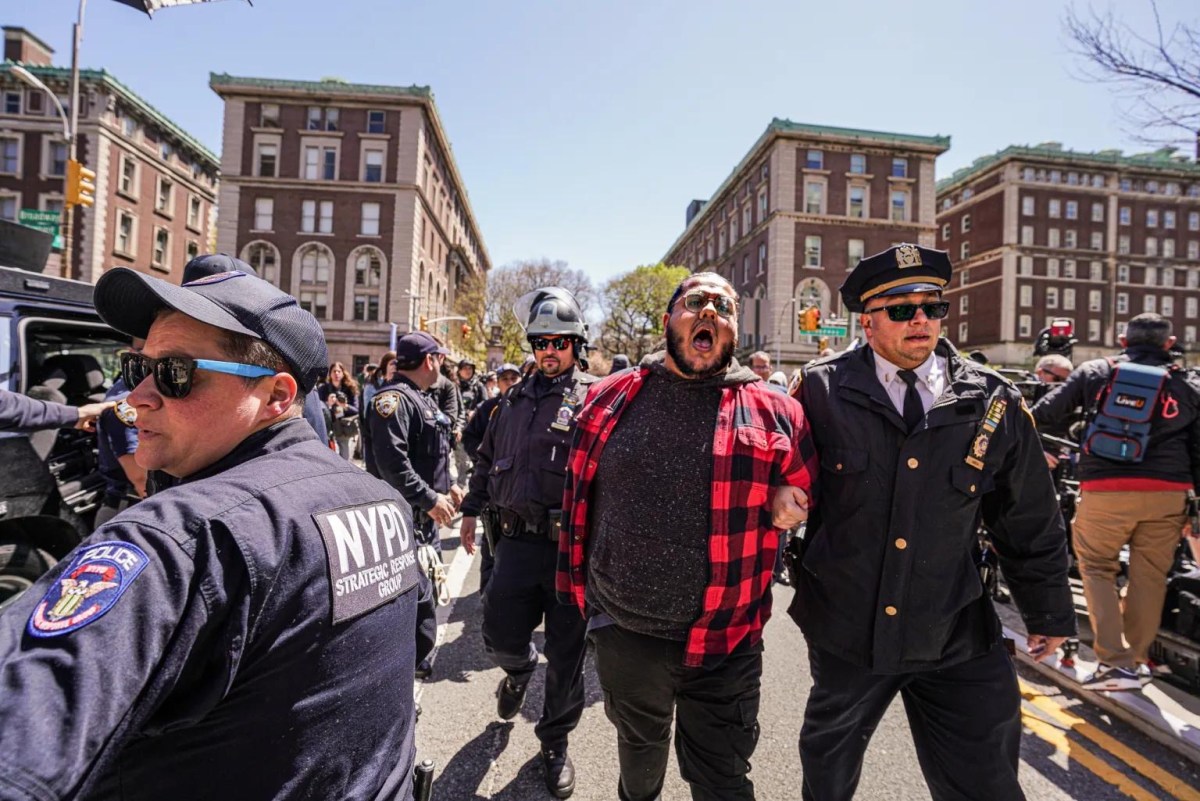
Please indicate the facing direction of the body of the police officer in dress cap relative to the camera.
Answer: toward the camera

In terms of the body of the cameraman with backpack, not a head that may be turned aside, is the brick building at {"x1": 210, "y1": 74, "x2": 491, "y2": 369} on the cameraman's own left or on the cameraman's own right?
on the cameraman's own left

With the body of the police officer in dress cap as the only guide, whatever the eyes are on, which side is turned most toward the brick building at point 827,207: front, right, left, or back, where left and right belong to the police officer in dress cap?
back

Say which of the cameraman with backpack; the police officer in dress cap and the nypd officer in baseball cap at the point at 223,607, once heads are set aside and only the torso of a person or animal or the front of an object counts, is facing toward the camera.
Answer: the police officer in dress cap

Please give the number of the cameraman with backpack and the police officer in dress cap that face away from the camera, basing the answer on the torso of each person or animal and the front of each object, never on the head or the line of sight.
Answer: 1

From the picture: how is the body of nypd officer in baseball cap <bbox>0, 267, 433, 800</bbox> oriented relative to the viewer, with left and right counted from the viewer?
facing away from the viewer and to the left of the viewer

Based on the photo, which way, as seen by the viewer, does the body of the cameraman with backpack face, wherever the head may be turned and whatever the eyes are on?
away from the camera

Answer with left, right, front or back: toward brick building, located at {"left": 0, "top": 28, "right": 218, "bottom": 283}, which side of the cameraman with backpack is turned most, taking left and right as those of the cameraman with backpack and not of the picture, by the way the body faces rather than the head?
left

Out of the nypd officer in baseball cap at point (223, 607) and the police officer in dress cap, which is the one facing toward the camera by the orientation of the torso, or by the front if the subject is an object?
the police officer in dress cap

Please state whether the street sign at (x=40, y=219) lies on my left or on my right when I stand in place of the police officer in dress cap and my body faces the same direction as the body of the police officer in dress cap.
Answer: on my right

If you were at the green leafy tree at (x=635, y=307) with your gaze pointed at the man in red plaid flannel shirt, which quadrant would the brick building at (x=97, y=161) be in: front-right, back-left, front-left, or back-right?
front-right

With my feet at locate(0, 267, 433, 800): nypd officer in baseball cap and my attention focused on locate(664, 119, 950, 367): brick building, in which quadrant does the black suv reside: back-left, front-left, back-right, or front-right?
front-left

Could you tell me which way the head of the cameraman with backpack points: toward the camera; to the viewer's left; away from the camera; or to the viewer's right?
away from the camera

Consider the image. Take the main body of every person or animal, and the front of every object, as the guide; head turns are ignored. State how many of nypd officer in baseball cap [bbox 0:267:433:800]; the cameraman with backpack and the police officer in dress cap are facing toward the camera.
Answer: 1

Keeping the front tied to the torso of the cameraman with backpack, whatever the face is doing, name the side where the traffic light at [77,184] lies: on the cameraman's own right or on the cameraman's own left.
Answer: on the cameraman's own left

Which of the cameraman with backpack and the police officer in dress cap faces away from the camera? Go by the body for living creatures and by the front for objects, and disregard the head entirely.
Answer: the cameraman with backpack

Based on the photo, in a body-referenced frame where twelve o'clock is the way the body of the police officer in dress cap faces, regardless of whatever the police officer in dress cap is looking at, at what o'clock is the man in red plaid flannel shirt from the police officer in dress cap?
The man in red plaid flannel shirt is roughly at 2 o'clock from the police officer in dress cap.
